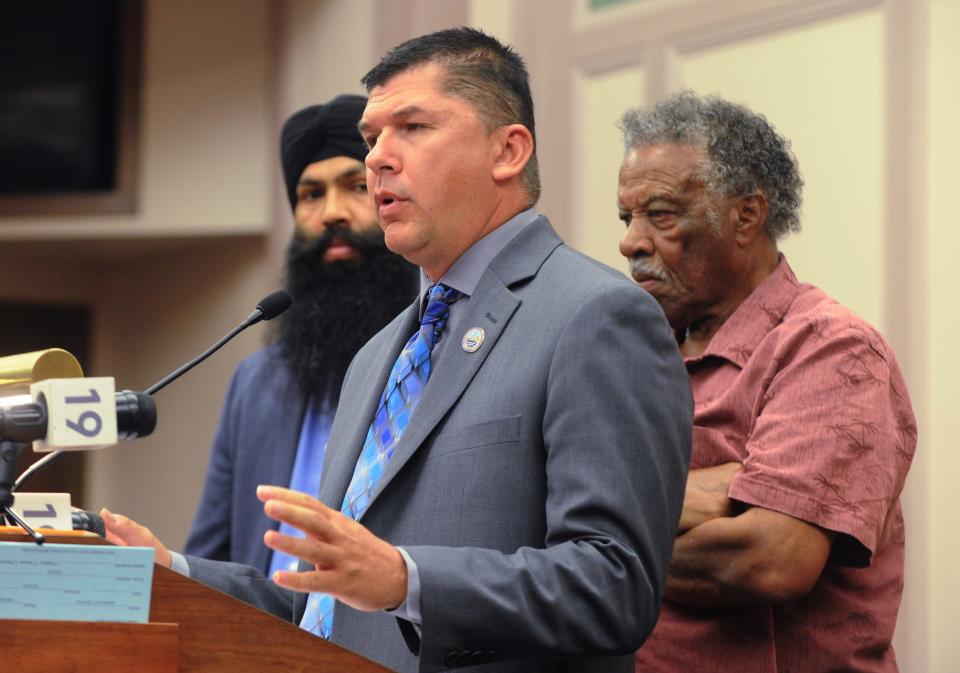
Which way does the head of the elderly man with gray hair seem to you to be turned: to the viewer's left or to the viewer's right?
to the viewer's left

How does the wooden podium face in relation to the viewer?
to the viewer's left

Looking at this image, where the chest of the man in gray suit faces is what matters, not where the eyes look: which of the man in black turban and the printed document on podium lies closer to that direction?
the printed document on podium

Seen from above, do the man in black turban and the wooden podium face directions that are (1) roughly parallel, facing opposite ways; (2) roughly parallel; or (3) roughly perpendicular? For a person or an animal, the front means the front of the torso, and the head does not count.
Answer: roughly perpendicular

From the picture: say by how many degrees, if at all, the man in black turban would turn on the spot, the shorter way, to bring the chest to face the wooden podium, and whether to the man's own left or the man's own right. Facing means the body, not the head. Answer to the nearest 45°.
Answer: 0° — they already face it

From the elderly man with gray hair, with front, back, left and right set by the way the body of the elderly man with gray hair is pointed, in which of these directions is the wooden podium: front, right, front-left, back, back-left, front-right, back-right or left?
front

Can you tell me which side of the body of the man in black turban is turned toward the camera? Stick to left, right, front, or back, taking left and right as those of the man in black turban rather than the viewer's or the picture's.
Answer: front

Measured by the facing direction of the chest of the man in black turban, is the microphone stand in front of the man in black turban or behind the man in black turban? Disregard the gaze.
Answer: in front

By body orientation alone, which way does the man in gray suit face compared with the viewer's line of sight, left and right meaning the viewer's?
facing the viewer and to the left of the viewer

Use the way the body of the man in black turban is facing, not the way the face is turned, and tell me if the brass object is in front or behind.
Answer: in front
